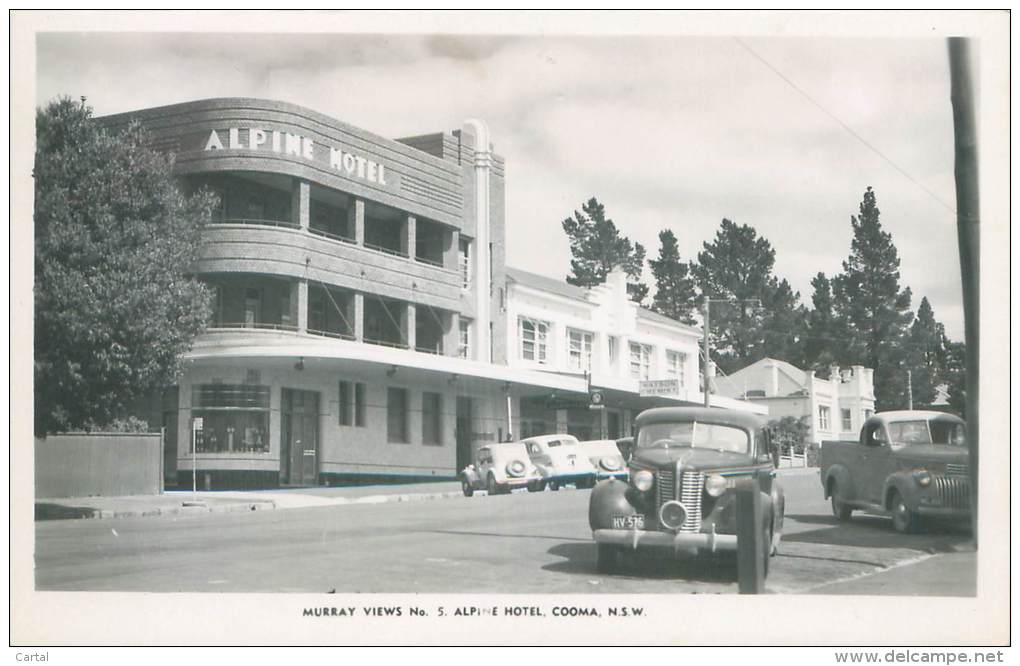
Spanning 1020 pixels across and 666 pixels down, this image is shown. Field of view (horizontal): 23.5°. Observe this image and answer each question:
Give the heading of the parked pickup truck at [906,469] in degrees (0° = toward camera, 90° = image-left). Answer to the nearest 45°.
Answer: approximately 315°

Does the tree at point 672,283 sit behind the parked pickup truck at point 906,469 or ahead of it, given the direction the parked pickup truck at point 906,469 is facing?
behind

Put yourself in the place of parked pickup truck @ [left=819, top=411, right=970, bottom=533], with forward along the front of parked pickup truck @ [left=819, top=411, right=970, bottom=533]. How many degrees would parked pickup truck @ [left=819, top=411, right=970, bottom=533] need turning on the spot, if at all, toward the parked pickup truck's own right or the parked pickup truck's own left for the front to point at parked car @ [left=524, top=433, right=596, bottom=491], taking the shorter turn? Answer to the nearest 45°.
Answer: approximately 180°
